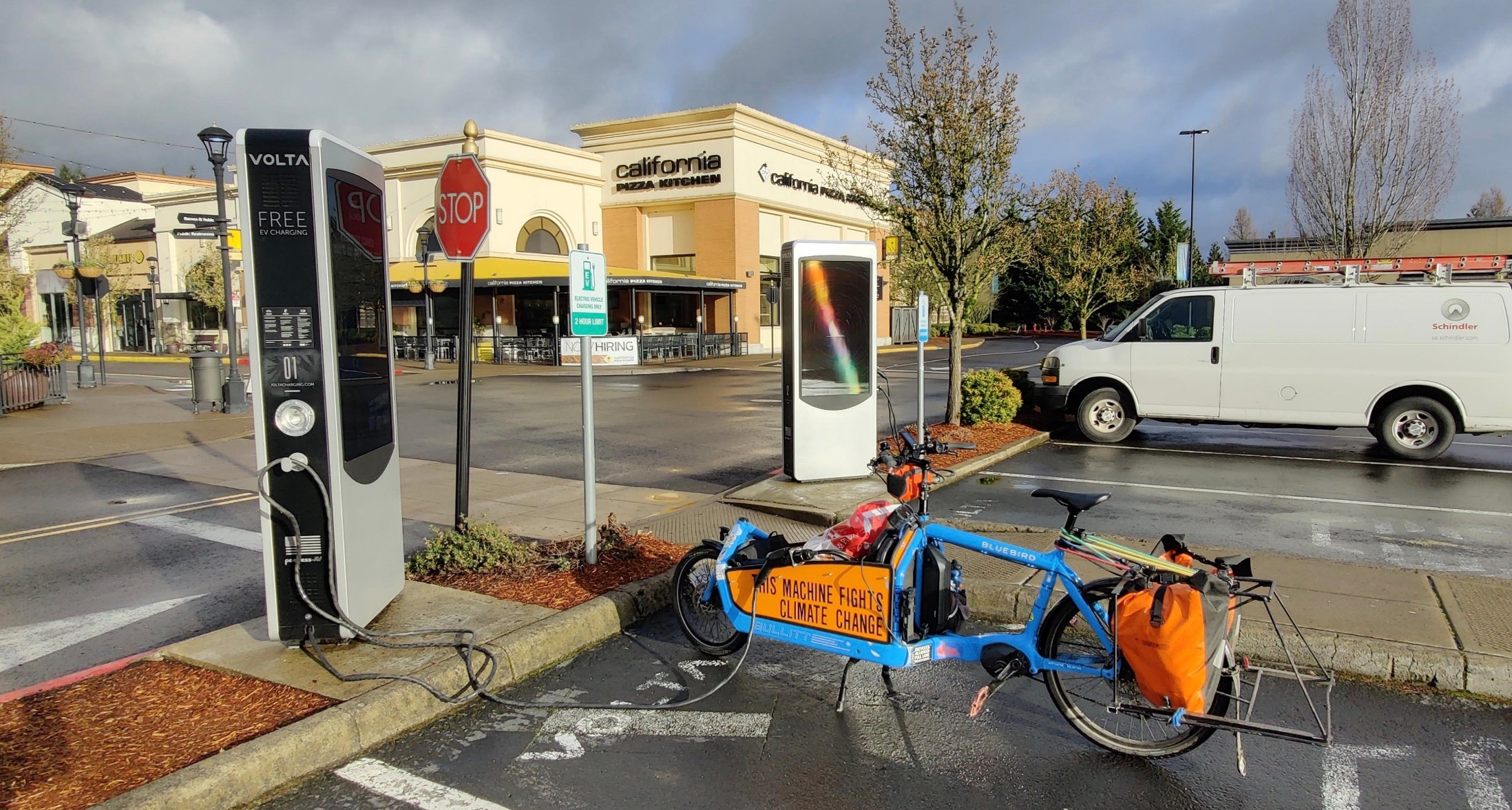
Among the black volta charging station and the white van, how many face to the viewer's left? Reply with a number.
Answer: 1

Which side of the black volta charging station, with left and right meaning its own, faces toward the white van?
left

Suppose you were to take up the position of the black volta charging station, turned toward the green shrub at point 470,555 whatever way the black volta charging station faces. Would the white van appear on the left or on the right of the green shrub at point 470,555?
right

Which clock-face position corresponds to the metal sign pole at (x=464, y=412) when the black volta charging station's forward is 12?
The metal sign pole is roughly at 7 o'clock from the black volta charging station.

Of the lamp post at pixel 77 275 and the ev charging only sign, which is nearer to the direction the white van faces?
the lamp post

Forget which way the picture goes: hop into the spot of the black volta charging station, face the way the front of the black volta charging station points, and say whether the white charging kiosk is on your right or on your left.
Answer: on your left

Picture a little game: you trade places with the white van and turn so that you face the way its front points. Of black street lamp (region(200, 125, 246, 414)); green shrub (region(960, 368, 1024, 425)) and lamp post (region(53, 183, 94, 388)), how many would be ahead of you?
3

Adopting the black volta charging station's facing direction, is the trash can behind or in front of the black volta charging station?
behind

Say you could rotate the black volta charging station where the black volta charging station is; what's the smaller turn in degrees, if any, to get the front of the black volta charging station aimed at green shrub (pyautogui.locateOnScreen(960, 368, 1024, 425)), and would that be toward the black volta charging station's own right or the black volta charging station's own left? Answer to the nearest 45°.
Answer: approximately 135° to the black volta charging station's own left

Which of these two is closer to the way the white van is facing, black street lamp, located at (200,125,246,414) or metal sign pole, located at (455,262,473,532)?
the black street lamp

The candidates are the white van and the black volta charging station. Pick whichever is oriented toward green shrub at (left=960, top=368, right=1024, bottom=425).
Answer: the white van

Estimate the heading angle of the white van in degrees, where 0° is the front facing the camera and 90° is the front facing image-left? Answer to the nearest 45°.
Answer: approximately 90°

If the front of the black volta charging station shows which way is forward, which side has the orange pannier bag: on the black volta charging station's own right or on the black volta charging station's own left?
on the black volta charging station's own left
